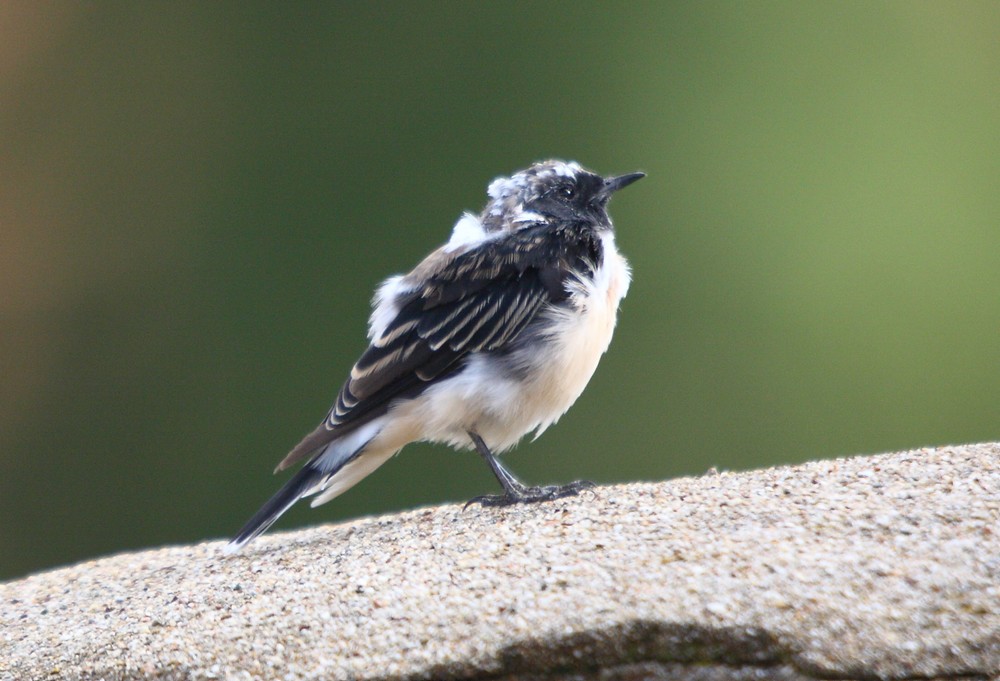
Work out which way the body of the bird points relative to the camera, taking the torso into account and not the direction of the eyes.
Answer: to the viewer's right
